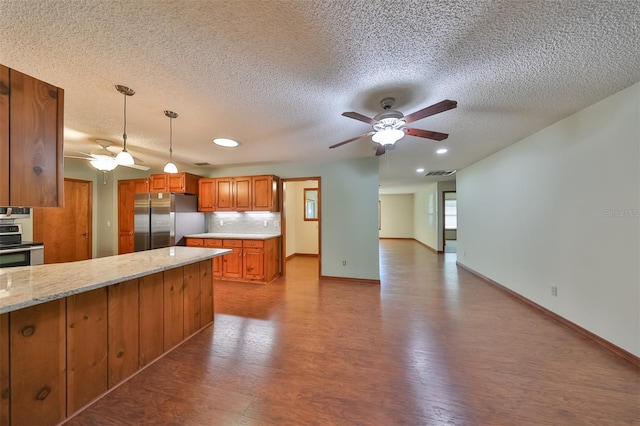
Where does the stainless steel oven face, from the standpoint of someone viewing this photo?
facing the viewer and to the right of the viewer

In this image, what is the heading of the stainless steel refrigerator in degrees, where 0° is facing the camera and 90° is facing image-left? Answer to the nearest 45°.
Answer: approximately 45°

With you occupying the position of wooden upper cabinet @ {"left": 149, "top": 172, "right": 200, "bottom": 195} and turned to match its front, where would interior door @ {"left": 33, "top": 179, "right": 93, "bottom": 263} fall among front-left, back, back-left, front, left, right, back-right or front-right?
right

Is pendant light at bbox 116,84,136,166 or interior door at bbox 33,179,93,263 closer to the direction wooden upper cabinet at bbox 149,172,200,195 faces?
the pendant light

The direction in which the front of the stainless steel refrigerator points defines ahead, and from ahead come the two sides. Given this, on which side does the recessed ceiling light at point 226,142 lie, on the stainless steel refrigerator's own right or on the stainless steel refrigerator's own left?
on the stainless steel refrigerator's own left

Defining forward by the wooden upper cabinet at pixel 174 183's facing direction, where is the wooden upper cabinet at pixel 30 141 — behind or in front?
in front

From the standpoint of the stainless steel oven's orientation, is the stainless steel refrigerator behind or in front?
in front

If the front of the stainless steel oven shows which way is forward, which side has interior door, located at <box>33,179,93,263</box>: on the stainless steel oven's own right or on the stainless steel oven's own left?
on the stainless steel oven's own left

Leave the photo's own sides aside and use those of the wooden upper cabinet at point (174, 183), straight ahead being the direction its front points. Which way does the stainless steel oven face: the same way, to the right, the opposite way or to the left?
to the left

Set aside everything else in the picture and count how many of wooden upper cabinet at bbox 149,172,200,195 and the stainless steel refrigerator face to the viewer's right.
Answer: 0

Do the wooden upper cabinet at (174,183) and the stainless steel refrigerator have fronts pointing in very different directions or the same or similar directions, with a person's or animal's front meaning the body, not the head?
same or similar directions

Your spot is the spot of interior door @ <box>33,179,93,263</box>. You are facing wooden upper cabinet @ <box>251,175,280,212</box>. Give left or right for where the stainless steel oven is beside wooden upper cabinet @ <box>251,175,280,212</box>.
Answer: right

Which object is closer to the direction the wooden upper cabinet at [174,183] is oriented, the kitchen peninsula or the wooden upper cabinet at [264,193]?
the kitchen peninsula

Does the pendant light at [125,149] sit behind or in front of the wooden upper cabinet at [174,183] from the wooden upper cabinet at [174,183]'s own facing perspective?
in front

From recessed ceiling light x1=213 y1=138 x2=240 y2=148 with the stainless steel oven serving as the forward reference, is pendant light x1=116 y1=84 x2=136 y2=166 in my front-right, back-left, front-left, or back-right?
front-left

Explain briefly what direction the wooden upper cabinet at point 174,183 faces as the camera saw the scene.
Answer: facing the viewer and to the left of the viewer

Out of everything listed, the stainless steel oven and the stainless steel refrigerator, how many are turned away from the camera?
0
